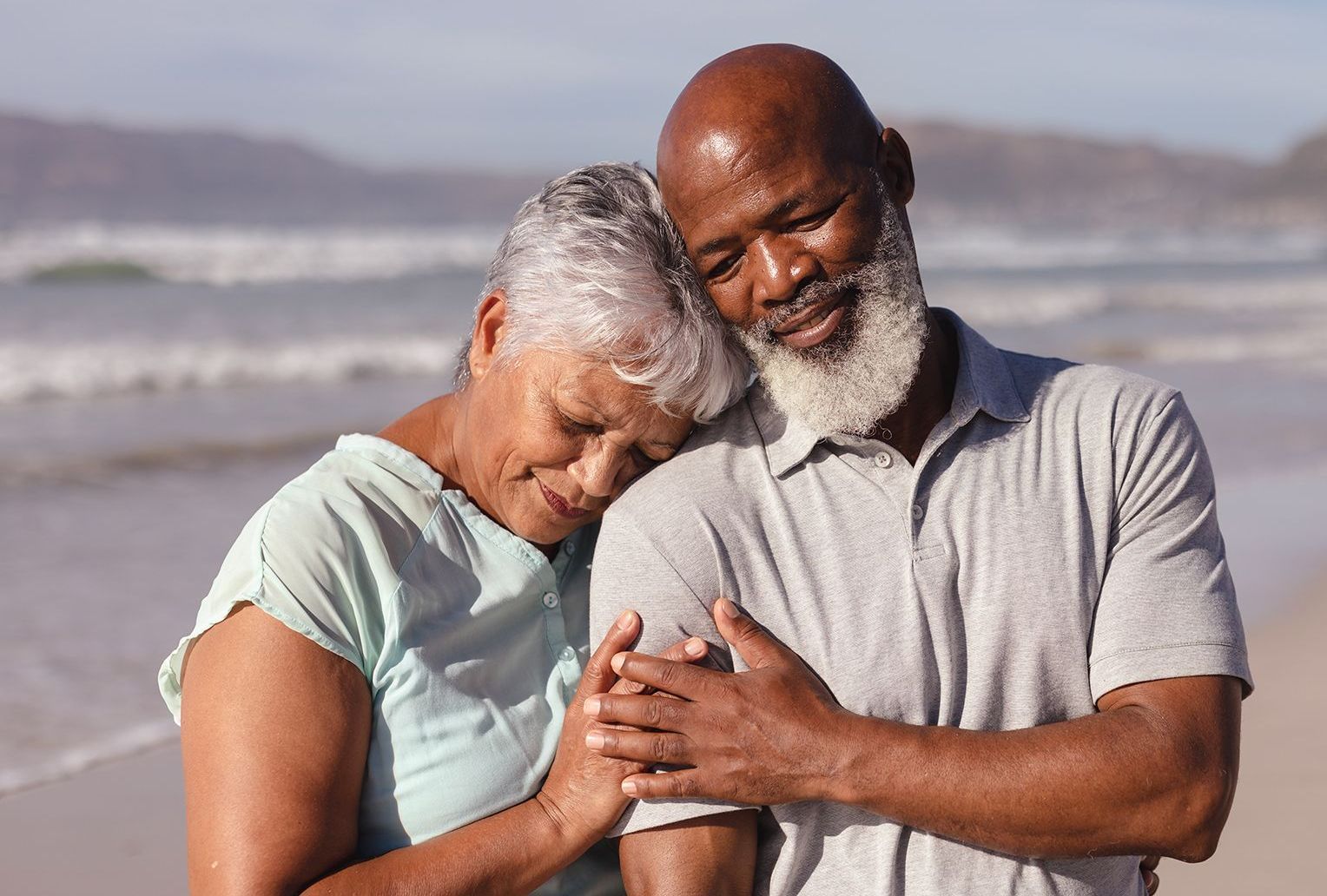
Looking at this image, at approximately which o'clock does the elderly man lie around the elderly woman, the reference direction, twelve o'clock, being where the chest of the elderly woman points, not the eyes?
The elderly man is roughly at 11 o'clock from the elderly woman.

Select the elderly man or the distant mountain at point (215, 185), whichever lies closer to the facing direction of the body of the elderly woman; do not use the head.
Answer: the elderly man

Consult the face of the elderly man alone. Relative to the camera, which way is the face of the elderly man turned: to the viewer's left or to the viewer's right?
to the viewer's left

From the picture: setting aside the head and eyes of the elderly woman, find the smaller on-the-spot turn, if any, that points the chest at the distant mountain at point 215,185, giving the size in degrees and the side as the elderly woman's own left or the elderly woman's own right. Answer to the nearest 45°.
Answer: approximately 135° to the elderly woman's own left

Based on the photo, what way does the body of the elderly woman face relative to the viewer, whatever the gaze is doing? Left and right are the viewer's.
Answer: facing the viewer and to the right of the viewer

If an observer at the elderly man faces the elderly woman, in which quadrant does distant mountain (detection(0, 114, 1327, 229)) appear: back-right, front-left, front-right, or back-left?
front-right
